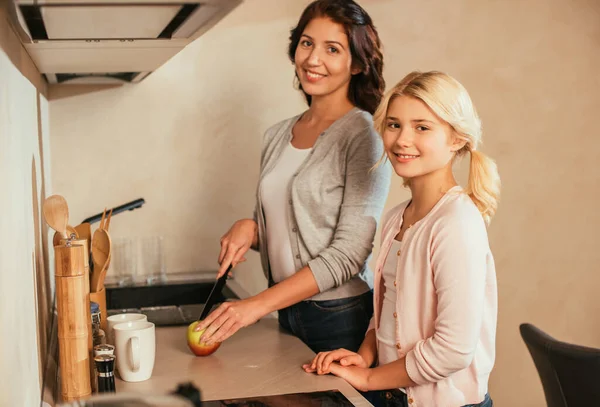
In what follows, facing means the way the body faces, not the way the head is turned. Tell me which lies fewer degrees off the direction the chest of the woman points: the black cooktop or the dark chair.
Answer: the black cooktop

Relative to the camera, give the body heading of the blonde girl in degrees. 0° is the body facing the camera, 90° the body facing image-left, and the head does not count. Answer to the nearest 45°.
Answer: approximately 45°

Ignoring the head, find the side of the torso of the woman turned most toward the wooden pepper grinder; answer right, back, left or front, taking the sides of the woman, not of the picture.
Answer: front

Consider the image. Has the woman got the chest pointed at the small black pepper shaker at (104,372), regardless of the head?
yes

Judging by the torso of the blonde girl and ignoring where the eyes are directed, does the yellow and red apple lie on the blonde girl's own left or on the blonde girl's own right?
on the blonde girl's own right

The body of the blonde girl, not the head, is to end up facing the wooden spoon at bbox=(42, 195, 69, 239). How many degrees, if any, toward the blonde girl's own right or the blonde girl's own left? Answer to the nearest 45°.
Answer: approximately 45° to the blonde girl's own right

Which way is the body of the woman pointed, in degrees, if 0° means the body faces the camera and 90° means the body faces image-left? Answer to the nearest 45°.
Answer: approximately 45°

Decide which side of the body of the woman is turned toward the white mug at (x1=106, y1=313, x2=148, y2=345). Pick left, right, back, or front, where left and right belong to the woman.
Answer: front

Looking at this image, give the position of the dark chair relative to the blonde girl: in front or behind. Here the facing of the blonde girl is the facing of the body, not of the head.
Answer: behind

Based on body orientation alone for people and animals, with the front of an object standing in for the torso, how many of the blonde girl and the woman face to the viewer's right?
0
